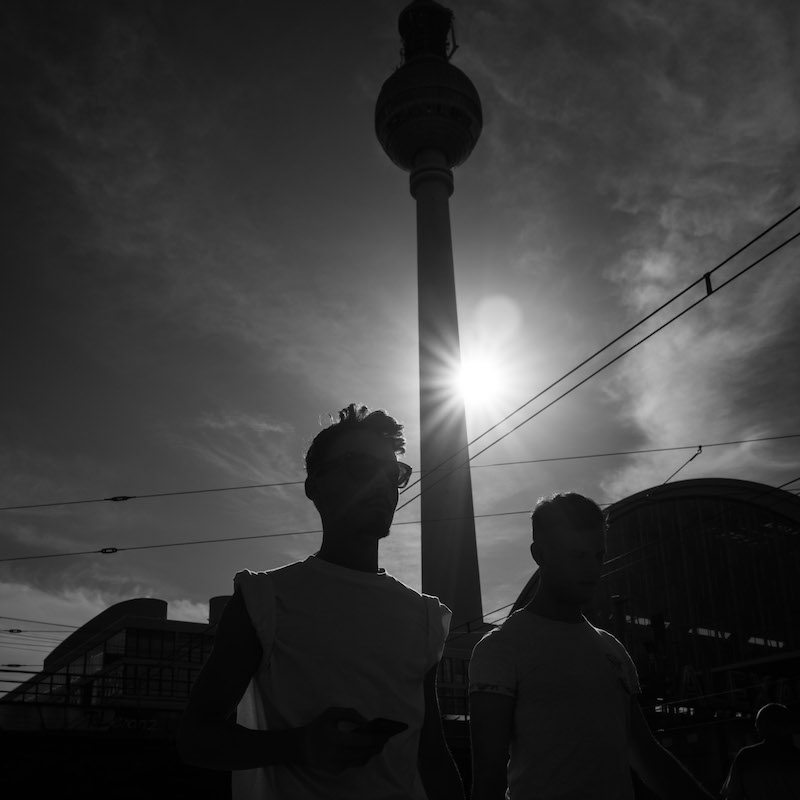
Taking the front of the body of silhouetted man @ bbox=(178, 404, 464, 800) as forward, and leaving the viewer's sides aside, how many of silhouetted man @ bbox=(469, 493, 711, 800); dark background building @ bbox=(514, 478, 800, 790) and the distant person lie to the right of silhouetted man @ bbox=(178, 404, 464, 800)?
0

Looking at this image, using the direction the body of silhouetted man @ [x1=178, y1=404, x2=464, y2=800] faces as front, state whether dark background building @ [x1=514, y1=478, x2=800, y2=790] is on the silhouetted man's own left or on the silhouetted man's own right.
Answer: on the silhouetted man's own left

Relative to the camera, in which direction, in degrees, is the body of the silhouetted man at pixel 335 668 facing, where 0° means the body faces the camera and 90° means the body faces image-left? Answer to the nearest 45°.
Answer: approximately 315°

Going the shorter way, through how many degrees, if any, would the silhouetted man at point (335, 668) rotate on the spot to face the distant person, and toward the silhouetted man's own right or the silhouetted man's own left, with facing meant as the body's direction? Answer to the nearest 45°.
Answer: approximately 90° to the silhouetted man's own left

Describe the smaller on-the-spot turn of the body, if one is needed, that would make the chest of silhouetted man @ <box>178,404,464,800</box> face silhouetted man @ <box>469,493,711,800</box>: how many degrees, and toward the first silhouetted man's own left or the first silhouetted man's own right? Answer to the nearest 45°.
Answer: approximately 90° to the first silhouetted man's own left

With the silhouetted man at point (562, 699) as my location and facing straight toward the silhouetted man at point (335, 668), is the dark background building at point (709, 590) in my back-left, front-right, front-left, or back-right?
back-right
